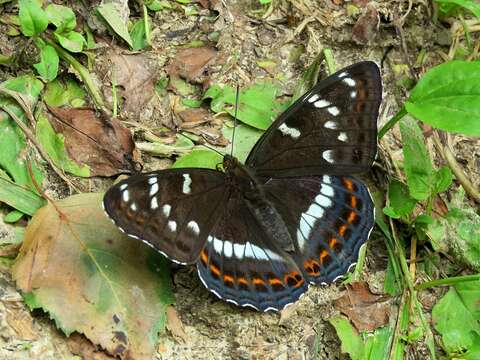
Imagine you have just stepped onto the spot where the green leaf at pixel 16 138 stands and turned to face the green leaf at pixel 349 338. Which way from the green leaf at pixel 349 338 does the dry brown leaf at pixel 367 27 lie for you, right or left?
left

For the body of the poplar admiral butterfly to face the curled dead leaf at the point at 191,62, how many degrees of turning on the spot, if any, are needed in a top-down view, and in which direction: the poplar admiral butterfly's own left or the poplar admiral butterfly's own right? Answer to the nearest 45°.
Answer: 0° — it already faces it

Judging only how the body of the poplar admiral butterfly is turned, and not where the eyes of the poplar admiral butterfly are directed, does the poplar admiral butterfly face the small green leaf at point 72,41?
yes

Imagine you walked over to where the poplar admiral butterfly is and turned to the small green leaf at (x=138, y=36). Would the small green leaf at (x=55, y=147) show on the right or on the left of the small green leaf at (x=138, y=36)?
left

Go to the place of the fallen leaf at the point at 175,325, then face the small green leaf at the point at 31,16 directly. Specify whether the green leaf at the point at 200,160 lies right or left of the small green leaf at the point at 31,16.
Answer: right

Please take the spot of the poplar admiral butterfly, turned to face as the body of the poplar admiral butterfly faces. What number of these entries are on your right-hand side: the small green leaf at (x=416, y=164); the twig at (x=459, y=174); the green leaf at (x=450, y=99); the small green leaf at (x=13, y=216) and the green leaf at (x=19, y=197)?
3

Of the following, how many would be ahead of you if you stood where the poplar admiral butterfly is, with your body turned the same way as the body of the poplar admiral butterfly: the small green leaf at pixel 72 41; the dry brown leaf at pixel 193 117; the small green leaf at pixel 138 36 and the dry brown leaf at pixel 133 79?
4

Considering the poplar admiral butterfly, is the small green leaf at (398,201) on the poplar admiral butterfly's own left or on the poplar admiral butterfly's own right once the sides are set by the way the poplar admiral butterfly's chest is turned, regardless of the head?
on the poplar admiral butterfly's own right

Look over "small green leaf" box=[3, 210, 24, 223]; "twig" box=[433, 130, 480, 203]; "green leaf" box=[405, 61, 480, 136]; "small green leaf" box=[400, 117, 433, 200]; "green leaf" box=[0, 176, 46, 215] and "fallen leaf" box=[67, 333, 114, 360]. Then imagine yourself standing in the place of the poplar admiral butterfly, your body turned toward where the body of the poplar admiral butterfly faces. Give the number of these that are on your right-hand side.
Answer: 3

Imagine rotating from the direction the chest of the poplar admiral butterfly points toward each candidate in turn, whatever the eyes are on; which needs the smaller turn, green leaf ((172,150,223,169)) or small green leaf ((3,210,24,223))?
the green leaf

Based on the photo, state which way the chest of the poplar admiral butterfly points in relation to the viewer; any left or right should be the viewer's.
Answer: facing away from the viewer and to the left of the viewer

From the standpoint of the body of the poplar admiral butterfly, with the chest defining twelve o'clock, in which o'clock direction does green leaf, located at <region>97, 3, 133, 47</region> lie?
The green leaf is roughly at 12 o'clock from the poplar admiral butterfly.

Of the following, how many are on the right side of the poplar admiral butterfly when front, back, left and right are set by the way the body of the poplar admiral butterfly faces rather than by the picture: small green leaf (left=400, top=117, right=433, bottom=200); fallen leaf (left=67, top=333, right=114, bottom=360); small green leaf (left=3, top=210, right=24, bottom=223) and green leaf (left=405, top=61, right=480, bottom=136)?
2

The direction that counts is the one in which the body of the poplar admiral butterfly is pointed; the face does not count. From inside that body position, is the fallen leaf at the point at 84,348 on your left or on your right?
on your left

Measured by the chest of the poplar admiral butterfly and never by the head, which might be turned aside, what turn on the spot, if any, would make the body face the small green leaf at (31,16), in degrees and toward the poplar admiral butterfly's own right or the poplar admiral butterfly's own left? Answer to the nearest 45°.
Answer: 0° — it already faces it
